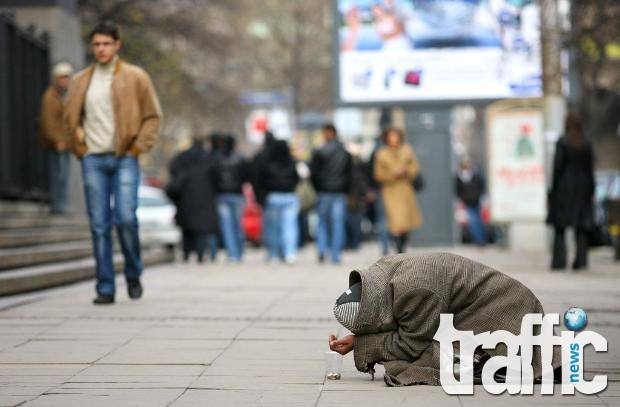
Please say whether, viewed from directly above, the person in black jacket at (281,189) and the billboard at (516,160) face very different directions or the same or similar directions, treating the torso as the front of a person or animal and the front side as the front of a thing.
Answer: very different directions

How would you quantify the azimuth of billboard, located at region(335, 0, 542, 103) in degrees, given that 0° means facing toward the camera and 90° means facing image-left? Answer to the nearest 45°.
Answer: approximately 0°

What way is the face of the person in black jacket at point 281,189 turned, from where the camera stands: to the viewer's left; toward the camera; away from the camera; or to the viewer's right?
away from the camera

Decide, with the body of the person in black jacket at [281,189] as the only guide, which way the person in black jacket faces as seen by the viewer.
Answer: away from the camera

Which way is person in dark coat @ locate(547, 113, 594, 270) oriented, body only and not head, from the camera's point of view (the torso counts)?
away from the camera

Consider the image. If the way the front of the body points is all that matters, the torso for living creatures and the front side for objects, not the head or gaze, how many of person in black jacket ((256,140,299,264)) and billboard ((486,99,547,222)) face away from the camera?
1

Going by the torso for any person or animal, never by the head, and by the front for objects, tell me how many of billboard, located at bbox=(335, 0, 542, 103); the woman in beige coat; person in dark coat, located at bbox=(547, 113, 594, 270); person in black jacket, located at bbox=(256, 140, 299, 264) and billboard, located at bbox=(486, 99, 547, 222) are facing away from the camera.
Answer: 2

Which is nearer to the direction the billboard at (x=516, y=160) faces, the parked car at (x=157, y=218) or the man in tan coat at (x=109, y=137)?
the man in tan coat

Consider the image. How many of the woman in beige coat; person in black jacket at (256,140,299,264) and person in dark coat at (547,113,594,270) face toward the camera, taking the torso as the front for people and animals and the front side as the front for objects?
1

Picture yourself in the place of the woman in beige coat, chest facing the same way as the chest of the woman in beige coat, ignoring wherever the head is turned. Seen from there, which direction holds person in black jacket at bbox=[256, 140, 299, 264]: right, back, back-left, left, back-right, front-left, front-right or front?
right

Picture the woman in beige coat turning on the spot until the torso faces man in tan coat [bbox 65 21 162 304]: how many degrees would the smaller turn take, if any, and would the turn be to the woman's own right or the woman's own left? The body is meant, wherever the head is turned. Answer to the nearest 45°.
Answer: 0° — they already face them

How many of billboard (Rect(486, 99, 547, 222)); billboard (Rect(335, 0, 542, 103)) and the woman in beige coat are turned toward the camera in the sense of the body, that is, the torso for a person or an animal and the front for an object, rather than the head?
3

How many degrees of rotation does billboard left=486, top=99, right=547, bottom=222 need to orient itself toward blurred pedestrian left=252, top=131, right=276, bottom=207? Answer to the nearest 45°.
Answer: approximately 45° to its right

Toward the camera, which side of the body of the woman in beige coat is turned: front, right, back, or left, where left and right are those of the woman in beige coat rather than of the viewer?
front
